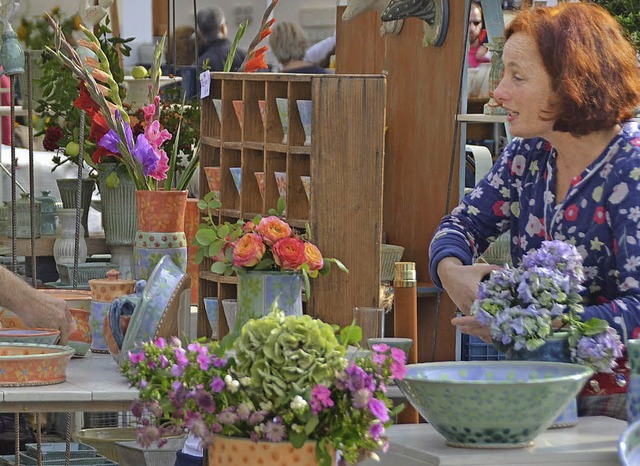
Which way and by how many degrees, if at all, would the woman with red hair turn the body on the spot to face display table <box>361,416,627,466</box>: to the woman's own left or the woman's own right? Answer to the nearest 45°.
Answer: approximately 45° to the woman's own left

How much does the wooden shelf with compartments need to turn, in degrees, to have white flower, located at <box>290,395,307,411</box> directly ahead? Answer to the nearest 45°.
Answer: approximately 45° to its left

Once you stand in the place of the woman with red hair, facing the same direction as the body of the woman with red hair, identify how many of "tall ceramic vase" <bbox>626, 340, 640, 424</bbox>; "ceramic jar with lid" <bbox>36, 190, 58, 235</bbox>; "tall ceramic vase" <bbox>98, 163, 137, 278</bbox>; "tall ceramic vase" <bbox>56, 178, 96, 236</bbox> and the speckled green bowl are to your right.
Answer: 3

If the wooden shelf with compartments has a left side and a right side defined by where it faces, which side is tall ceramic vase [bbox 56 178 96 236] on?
on its right

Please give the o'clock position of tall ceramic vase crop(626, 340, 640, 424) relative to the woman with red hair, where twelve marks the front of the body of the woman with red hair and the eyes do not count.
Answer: The tall ceramic vase is roughly at 10 o'clock from the woman with red hair.

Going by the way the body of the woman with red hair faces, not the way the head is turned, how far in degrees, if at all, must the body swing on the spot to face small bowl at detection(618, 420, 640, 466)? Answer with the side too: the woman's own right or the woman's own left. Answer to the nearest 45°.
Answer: approximately 45° to the woman's own left

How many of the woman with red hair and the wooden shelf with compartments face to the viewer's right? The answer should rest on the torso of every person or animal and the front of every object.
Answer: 0

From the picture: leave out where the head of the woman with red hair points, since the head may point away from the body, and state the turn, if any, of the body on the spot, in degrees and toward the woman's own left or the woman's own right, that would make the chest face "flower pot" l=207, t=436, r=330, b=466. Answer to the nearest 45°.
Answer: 0° — they already face it

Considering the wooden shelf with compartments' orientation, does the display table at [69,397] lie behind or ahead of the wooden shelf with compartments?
ahead

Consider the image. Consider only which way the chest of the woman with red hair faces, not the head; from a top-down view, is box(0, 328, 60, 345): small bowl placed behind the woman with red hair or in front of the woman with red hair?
in front

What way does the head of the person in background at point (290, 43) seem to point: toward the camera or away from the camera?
away from the camera

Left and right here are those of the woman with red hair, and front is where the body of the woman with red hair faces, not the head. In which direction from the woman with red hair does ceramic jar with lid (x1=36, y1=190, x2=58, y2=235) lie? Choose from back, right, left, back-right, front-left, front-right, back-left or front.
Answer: right

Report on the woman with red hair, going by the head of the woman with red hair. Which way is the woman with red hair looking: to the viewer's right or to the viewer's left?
to the viewer's left

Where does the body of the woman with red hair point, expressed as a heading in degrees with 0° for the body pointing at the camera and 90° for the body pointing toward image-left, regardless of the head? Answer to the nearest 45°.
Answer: approximately 45°

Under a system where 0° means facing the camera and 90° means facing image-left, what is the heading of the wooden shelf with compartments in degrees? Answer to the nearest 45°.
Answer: approximately 45°
